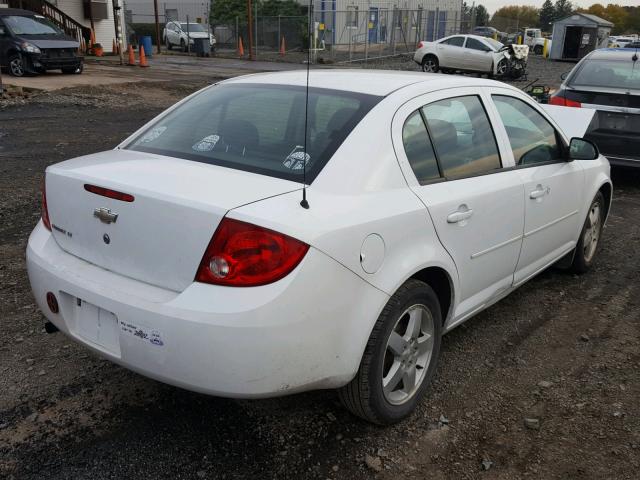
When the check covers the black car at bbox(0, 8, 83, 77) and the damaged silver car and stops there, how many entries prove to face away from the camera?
0

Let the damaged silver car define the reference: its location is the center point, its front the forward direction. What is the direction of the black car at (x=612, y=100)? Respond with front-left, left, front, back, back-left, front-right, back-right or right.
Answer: front-right

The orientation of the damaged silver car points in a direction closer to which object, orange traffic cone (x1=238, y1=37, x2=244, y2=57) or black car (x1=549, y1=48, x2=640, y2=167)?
the black car

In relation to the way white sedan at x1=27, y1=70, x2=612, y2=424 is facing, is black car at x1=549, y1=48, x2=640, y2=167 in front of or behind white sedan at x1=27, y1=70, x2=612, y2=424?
in front

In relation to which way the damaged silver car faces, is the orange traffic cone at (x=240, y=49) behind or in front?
behind

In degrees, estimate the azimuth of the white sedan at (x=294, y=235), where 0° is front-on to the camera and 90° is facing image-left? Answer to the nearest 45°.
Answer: approximately 225°

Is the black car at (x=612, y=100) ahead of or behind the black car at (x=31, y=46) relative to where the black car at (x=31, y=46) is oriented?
ahead

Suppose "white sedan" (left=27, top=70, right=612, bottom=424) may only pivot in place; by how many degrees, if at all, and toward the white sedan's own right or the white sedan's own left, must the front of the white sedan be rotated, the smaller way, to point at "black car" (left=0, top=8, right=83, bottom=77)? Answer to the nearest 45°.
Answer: approximately 90° to the white sedan's own left

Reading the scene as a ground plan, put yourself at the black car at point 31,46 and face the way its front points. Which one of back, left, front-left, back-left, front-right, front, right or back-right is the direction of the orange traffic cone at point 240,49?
left

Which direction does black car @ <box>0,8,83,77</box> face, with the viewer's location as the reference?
facing the viewer and to the right of the viewer

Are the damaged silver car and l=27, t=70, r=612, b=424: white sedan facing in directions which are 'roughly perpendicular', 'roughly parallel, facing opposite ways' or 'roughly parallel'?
roughly perpendicular

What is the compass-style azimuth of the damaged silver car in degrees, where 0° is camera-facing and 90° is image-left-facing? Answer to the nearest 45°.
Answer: approximately 315°

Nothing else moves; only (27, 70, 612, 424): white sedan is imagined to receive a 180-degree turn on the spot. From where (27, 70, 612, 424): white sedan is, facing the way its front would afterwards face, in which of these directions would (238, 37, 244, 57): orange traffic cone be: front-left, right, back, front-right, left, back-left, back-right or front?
back-right

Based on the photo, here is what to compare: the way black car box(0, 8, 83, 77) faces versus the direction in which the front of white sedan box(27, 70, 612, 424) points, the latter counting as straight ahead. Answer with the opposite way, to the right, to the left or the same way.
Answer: to the right
